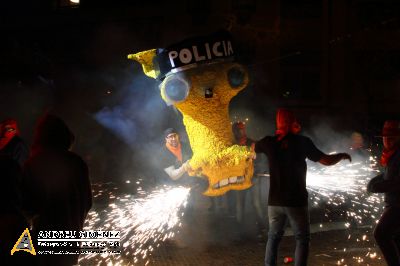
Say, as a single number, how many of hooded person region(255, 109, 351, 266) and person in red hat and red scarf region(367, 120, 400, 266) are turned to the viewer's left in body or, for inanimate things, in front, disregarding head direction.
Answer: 1

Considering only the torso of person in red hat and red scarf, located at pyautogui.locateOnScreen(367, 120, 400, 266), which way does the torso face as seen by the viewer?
to the viewer's left

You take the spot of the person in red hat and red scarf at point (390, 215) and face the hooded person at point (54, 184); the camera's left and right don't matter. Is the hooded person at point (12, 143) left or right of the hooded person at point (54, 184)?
right

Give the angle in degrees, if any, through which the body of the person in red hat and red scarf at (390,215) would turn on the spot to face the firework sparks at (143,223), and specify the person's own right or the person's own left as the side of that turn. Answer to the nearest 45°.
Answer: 0° — they already face it

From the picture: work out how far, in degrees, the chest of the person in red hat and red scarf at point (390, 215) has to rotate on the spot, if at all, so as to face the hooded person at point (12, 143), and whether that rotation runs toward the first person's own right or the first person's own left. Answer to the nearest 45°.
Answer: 0° — they already face them
